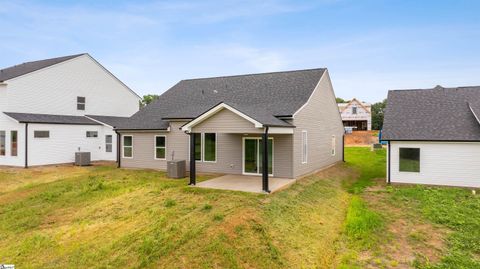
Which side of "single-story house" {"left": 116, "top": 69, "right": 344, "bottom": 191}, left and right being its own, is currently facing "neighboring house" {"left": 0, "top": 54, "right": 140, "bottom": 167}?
left

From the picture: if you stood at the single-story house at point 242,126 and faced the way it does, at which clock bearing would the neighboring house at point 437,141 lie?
The neighboring house is roughly at 2 o'clock from the single-story house.

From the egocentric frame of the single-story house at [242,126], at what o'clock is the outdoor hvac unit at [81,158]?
The outdoor hvac unit is roughly at 8 o'clock from the single-story house.

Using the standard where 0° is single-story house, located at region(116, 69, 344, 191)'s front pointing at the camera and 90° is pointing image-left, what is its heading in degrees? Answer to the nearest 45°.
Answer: approximately 225°

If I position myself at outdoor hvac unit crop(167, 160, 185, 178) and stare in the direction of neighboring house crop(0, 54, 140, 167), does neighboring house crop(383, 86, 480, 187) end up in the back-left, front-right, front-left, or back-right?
back-right
